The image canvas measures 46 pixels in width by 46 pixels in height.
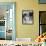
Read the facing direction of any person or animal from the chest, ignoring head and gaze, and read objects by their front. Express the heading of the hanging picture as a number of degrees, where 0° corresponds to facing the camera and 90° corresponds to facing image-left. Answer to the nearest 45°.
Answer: approximately 0°
